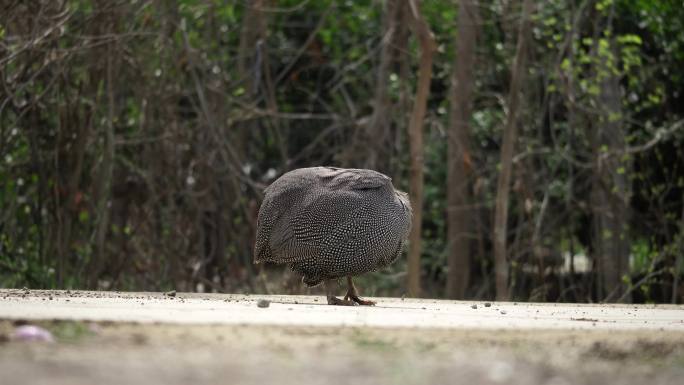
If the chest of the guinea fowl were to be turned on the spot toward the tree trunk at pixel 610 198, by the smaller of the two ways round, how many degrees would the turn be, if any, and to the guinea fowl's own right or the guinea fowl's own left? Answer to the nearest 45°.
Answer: approximately 45° to the guinea fowl's own left

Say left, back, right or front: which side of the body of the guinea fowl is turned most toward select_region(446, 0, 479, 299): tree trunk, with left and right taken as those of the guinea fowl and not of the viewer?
left

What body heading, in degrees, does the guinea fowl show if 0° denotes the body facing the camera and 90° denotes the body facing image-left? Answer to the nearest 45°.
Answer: approximately 270°

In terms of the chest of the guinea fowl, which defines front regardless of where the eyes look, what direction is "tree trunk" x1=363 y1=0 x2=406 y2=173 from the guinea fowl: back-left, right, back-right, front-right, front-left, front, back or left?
left

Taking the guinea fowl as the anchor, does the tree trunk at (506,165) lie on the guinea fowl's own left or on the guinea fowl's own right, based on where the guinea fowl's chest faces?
on the guinea fowl's own left
